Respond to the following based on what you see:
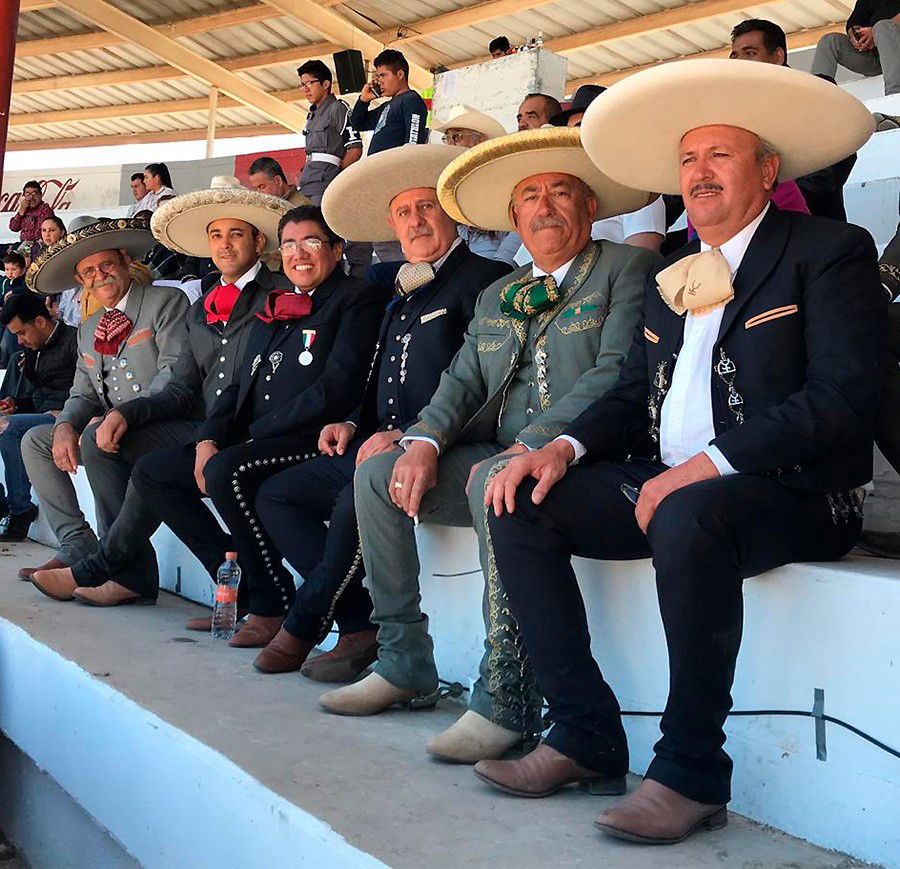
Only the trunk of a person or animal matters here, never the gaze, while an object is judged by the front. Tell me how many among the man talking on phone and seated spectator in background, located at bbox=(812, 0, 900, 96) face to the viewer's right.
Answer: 0

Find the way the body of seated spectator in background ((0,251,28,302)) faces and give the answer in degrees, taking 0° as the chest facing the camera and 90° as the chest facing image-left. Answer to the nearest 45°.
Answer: approximately 45°

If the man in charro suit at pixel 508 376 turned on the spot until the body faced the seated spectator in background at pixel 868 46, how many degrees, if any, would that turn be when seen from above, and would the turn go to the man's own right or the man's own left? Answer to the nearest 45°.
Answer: approximately 180°

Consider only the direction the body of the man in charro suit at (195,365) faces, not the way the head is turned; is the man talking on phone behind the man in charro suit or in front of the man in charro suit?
behind

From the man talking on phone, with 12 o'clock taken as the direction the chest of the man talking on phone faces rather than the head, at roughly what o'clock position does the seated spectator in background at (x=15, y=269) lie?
The seated spectator in background is roughly at 3 o'clock from the man talking on phone.

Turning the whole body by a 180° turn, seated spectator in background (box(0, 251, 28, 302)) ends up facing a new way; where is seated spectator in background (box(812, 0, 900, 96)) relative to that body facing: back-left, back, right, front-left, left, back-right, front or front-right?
right

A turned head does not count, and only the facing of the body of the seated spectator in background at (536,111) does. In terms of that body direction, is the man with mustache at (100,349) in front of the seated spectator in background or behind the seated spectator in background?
in front
